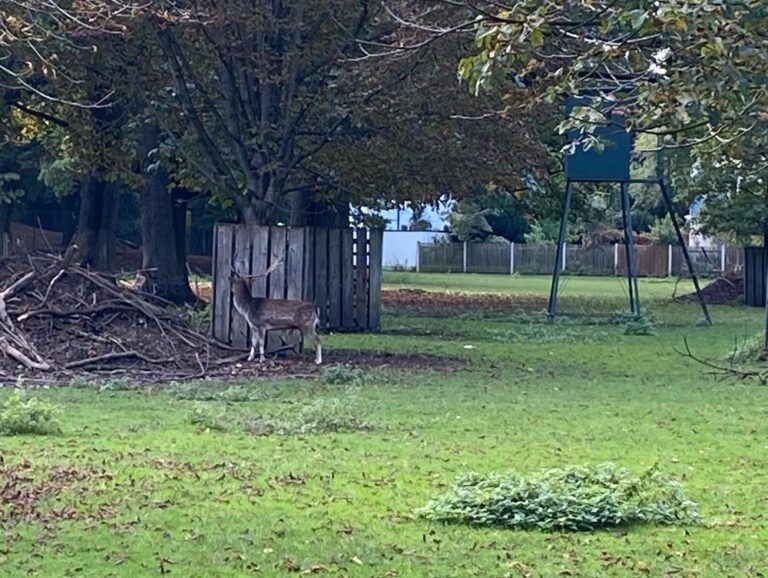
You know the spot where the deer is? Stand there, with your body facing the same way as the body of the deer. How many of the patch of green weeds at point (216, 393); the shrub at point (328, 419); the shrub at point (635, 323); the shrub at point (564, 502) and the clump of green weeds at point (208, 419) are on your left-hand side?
4

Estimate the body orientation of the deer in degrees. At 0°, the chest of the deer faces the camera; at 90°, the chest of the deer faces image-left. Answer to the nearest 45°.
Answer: approximately 90°

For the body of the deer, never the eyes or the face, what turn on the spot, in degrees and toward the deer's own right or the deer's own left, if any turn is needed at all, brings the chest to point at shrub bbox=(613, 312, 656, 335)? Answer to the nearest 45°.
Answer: approximately 135° to the deer's own right

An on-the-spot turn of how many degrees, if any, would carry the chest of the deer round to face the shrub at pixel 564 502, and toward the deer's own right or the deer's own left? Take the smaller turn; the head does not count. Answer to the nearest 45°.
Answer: approximately 90° to the deer's own left

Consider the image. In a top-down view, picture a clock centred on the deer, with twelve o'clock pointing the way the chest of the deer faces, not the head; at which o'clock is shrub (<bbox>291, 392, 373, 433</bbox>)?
The shrub is roughly at 9 o'clock from the deer.

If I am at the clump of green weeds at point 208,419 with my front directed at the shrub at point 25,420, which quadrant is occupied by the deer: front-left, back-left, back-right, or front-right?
back-right

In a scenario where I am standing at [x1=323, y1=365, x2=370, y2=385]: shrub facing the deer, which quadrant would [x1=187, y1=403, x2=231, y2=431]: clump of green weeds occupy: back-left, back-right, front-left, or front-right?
back-left

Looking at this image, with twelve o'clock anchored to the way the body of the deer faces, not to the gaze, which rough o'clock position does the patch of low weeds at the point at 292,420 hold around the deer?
The patch of low weeds is roughly at 9 o'clock from the deer.

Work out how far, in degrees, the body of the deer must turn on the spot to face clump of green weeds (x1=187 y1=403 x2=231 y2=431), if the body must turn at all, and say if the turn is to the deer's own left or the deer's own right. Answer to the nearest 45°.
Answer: approximately 90° to the deer's own left

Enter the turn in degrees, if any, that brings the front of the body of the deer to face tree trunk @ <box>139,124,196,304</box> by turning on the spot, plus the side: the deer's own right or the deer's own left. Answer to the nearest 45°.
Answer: approximately 90° to the deer's own right

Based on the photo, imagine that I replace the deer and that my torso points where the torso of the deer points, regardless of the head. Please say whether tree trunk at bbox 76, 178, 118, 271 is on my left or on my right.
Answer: on my right

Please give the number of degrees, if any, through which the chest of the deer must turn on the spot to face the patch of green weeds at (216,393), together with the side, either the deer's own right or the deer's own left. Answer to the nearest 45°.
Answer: approximately 90° to the deer's own left

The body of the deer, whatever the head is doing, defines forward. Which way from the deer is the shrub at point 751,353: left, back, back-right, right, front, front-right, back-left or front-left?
back
